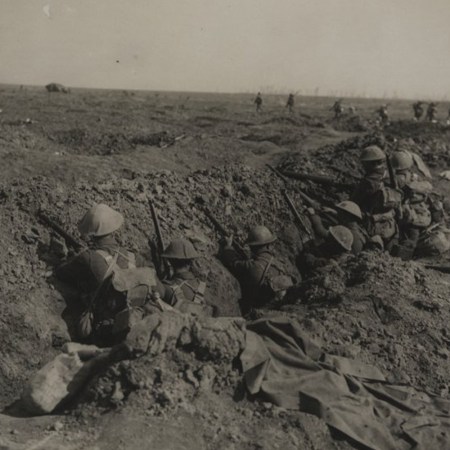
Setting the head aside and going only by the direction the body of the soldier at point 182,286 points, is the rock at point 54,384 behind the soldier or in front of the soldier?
behind

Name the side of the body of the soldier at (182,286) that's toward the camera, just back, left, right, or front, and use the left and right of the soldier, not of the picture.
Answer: back

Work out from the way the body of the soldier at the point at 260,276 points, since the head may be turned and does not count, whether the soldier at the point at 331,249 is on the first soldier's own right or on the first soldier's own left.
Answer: on the first soldier's own right

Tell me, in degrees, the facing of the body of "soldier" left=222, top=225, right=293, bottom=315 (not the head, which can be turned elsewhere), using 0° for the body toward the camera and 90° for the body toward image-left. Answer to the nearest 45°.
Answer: approximately 135°

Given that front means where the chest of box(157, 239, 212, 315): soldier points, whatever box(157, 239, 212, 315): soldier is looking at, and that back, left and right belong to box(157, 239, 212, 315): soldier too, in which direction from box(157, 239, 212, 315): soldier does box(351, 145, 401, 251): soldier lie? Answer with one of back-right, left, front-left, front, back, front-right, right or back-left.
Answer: front-right

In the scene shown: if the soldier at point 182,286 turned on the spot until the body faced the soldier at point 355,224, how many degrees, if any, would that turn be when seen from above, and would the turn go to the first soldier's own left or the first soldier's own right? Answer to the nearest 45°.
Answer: approximately 45° to the first soldier's own right

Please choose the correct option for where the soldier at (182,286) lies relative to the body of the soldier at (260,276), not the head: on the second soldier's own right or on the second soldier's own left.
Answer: on the second soldier's own left

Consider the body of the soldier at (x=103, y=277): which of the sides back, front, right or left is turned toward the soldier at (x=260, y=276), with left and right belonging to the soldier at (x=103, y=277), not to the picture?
right

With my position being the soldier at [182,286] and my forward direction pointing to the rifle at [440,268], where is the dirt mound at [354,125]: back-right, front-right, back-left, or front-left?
front-left
